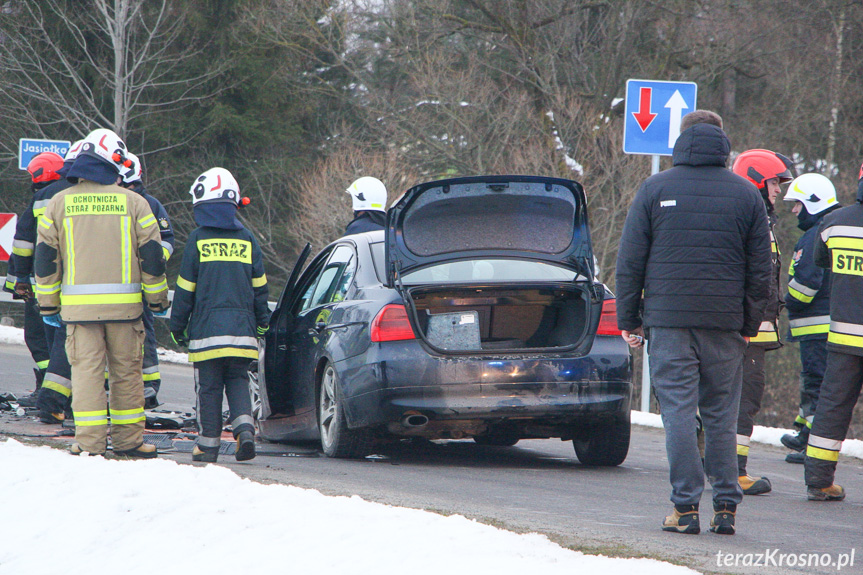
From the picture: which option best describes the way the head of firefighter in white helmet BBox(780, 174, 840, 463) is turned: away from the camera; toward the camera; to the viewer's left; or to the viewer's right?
to the viewer's left

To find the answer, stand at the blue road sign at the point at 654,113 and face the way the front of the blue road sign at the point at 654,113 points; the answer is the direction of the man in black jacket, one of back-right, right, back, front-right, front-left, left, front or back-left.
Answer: front

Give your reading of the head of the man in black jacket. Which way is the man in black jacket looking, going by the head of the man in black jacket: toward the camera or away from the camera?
away from the camera

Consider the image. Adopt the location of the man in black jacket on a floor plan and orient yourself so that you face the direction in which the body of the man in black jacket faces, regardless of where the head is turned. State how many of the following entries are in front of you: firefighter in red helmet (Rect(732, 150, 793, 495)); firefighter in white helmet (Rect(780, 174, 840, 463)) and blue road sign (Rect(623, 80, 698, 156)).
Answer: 3

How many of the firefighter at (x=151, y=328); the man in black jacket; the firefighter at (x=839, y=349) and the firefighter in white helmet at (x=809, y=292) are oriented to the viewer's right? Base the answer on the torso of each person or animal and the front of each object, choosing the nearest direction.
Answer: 0

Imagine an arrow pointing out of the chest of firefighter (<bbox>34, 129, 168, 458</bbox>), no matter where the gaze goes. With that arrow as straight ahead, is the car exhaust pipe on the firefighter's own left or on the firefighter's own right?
on the firefighter's own right

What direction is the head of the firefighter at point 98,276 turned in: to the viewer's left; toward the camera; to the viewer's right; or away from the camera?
away from the camera

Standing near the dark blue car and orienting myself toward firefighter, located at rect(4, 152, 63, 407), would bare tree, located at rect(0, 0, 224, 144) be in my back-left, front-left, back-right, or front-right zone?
front-right

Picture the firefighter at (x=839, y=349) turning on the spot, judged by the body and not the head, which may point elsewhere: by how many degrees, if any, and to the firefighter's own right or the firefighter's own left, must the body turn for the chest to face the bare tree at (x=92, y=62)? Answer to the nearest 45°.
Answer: approximately 45° to the firefighter's own left

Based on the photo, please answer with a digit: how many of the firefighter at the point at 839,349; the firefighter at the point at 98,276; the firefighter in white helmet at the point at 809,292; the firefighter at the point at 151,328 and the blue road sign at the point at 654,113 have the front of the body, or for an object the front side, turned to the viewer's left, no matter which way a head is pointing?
2

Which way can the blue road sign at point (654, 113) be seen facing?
toward the camera

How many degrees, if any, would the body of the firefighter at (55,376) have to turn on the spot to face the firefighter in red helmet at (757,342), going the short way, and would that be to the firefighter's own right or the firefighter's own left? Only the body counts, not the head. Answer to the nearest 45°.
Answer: approximately 45° to the firefighter's own right

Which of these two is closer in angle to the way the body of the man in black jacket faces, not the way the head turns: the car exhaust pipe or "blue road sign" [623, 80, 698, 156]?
the blue road sign

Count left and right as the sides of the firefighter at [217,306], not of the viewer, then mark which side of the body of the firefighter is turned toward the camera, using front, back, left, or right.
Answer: back
